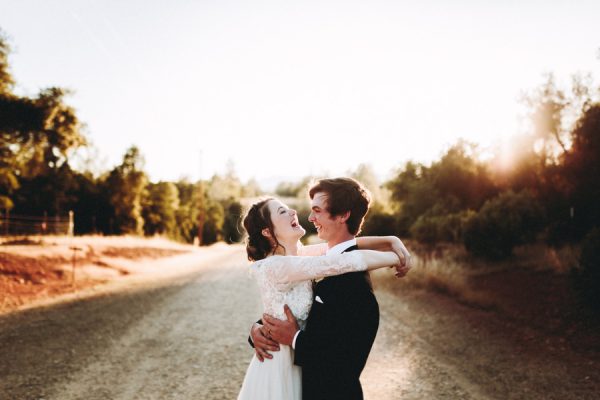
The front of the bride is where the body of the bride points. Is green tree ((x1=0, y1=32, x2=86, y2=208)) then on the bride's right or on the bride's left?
on the bride's left

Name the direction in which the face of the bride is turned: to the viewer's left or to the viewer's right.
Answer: to the viewer's right

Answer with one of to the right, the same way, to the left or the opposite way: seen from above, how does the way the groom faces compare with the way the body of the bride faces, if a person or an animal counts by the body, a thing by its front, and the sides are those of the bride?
the opposite way

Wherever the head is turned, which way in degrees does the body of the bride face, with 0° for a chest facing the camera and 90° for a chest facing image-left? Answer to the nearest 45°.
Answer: approximately 270°

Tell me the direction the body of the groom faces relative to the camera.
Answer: to the viewer's left

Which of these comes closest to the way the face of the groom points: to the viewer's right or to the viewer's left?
to the viewer's left

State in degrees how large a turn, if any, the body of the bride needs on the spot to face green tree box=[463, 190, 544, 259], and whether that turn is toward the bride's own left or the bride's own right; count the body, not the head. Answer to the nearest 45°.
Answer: approximately 45° to the bride's own left

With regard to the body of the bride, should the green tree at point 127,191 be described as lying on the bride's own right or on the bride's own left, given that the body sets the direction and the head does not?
on the bride's own left
